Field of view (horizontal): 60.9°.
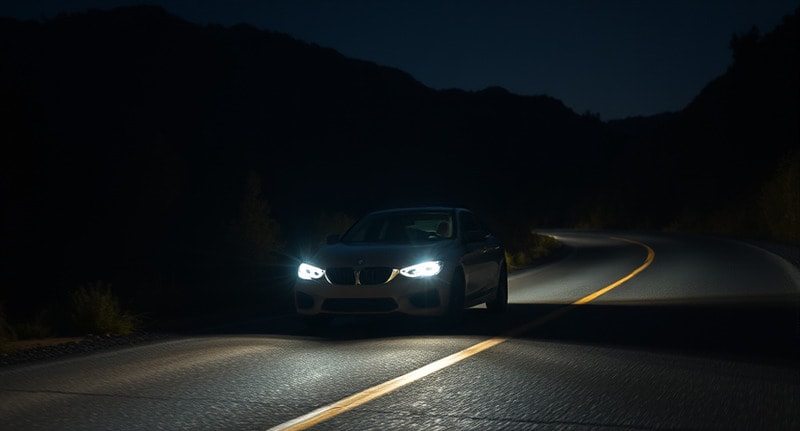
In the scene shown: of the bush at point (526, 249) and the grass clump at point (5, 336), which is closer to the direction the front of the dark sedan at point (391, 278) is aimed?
the grass clump

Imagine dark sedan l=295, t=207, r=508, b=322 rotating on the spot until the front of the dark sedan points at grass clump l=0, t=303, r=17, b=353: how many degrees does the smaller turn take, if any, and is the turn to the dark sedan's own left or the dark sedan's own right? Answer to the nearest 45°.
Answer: approximately 45° to the dark sedan's own right

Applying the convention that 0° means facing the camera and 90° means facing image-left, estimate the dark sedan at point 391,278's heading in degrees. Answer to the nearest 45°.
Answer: approximately 45°

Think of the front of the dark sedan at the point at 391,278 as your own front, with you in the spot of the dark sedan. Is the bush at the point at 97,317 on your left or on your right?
on your right

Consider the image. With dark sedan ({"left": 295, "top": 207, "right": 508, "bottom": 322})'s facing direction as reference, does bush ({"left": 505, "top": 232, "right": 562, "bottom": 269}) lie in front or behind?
behind
